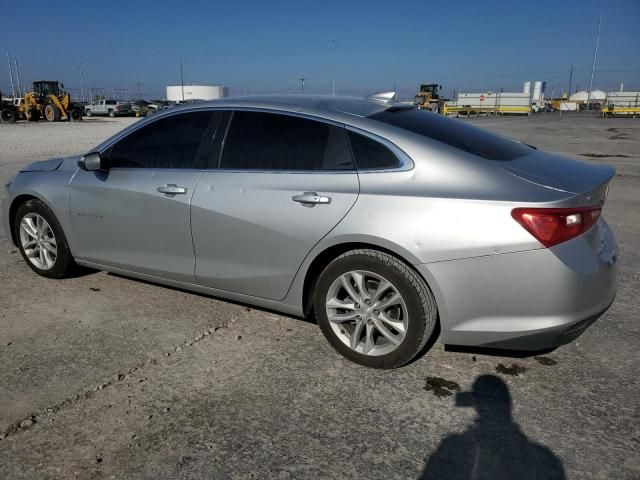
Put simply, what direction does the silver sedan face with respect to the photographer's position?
facing away from the viewer and to the left of the viewer

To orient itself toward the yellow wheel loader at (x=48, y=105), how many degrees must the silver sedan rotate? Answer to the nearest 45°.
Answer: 0° — it already faces it
